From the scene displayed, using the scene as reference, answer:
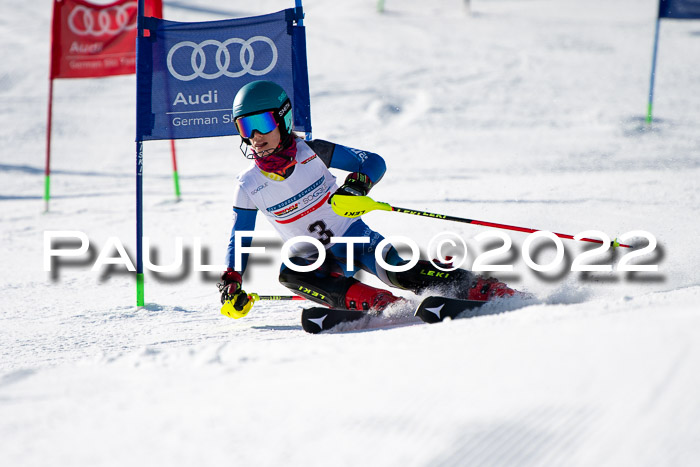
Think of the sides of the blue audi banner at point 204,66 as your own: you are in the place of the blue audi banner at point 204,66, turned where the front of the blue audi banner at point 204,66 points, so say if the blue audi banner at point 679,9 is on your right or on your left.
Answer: on your left

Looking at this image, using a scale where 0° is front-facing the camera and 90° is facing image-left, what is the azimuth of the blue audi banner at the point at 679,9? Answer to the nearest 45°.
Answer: approximately 0°

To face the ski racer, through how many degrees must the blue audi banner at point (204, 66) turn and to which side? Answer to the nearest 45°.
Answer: approximately 45° to its left

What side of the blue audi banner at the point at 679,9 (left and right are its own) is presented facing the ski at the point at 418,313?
front

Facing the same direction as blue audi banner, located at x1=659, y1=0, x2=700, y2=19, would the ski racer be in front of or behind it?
in front

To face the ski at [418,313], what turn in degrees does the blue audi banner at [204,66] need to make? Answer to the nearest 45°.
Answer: approximately 45° to its left

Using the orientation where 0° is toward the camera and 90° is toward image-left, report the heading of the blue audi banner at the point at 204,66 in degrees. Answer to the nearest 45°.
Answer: approximately 0°

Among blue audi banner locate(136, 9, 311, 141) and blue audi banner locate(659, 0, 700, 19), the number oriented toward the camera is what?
2

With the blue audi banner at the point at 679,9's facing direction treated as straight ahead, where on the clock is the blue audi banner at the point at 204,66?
the blue audi banner at the point at 204,66 is roughly at 1 o'clock from the blue audi banner at the point at 679,9.
